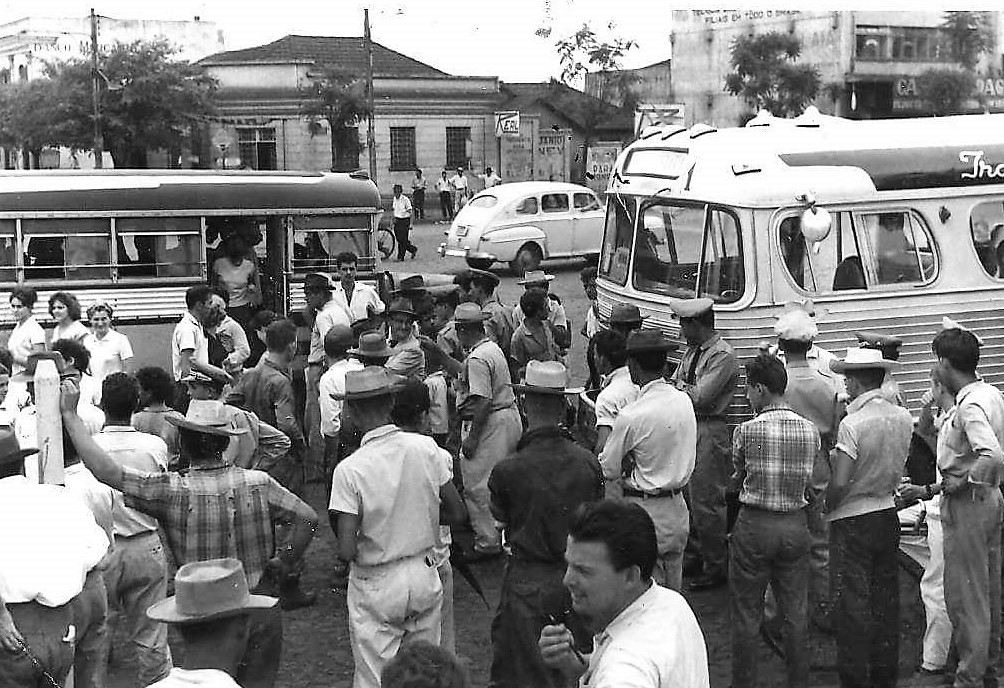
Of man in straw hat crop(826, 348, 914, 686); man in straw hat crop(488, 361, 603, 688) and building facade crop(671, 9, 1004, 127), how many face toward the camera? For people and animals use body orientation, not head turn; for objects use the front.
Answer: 1

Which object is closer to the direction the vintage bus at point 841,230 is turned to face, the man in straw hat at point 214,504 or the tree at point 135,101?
the man in straw hat

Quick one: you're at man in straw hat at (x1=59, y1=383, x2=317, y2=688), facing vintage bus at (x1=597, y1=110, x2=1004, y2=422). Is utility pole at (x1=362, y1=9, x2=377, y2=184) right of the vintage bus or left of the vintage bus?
left

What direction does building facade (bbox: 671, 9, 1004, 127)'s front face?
toward the camera

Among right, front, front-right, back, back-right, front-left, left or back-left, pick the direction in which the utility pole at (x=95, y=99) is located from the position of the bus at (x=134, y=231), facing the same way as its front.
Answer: left

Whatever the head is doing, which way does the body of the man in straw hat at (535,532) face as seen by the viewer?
away from the camera

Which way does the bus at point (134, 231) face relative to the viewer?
to the viewer's right

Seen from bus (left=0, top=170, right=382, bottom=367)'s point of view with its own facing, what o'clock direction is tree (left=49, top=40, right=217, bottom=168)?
The tree is roughly at 9 o'clock from the bus.

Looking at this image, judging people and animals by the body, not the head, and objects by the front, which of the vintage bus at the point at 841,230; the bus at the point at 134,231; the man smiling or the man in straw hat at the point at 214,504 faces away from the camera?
the man in straw hat

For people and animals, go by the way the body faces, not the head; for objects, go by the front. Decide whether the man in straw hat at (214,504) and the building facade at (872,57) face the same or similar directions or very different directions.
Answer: very different directions

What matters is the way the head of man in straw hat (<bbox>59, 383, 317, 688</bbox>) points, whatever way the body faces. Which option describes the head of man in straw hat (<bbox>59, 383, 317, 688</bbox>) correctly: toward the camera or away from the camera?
away from the camera

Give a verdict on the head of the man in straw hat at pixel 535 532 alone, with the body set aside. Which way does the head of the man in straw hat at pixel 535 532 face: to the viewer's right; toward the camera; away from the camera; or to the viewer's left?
away from the camera

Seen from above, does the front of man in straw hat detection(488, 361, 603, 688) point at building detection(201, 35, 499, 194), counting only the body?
yes

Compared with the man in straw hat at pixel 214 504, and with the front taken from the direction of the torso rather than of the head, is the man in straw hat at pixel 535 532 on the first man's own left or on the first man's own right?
on the first man's own right

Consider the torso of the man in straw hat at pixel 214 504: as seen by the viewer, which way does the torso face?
away from the camera
